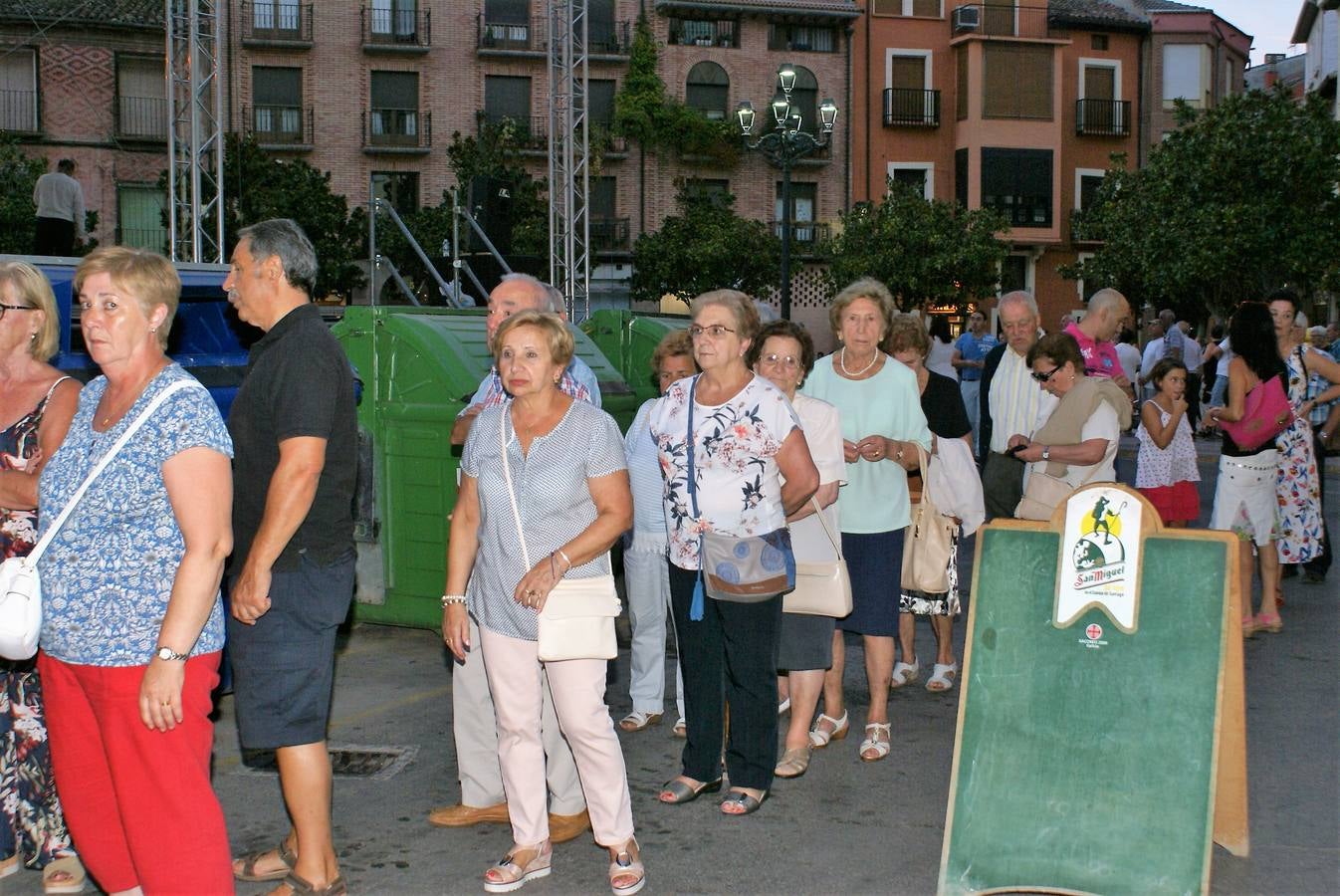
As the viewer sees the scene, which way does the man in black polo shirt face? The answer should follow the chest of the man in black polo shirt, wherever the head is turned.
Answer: to the viewer's left

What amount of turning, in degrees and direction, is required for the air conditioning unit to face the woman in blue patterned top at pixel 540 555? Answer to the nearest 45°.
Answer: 0° — it already faces them

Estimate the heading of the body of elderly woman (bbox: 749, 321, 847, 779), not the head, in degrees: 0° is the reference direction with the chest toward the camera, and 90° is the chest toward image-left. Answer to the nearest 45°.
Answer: approximately 45°

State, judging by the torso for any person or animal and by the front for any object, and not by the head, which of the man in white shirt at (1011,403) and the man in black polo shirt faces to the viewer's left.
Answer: the man in black polo shirt

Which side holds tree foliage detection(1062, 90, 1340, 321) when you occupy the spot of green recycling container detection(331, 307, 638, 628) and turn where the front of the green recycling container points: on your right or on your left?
on your left

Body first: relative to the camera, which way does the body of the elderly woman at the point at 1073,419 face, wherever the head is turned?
to the viewer's left

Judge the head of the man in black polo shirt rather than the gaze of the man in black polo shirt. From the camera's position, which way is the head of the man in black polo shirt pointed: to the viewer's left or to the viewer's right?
to the viewer's left

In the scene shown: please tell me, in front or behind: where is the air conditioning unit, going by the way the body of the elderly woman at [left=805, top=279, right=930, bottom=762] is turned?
behind
